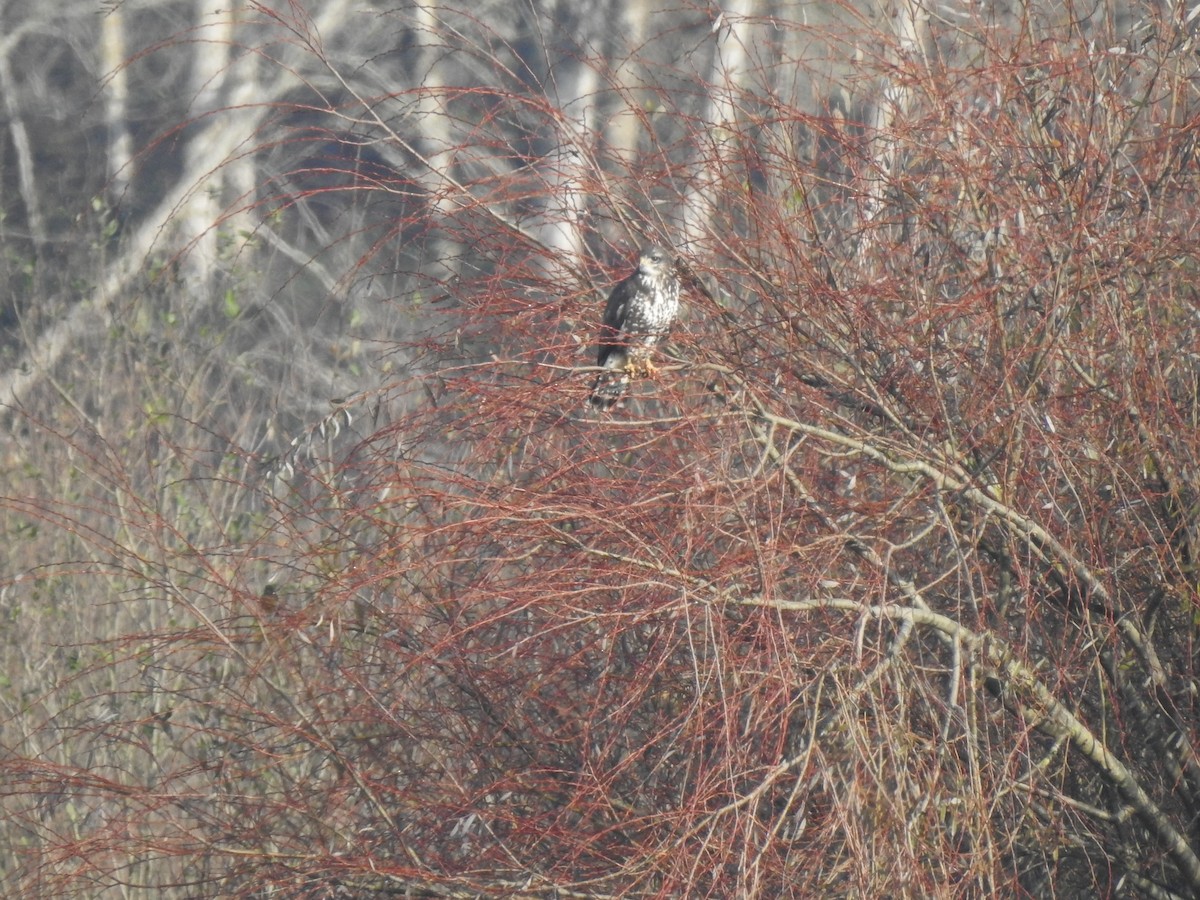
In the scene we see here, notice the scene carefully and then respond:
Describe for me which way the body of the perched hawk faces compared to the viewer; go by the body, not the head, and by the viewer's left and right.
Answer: facing the viewer and to the right of the viewer
